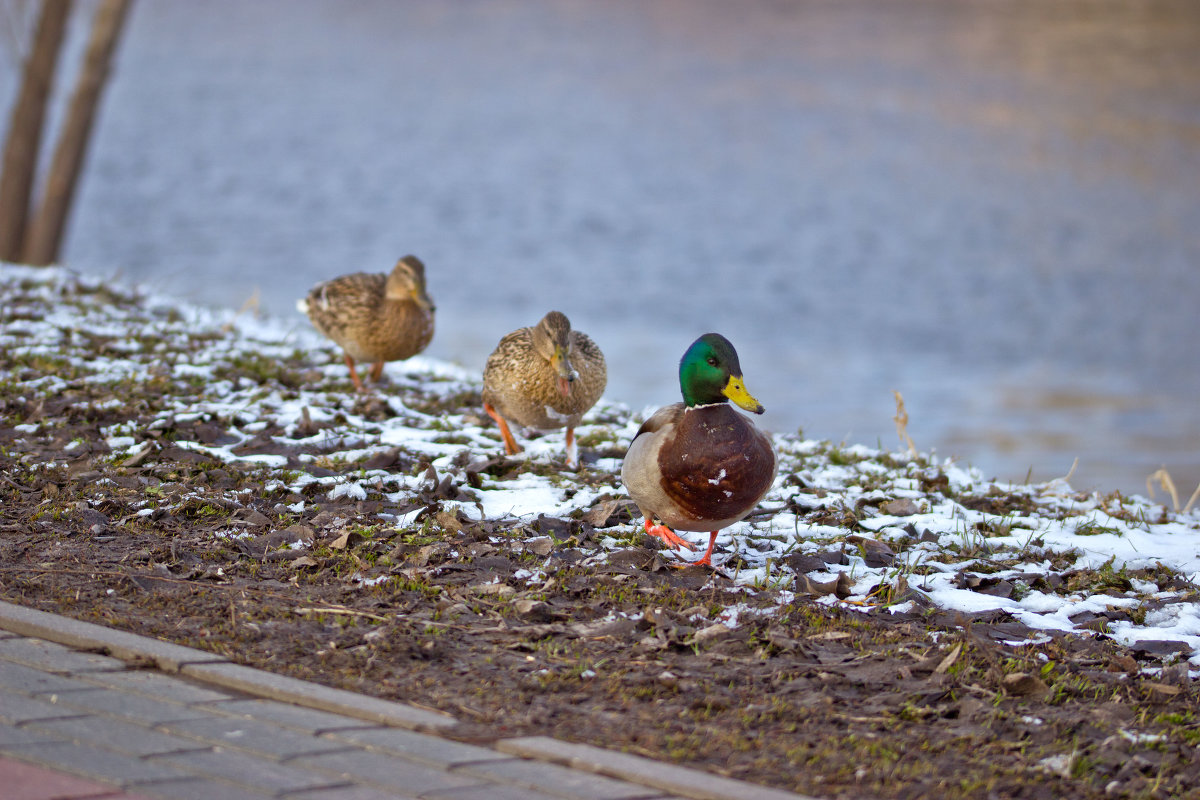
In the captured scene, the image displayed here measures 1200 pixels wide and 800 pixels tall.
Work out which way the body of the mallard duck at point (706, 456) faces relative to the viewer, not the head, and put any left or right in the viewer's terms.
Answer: facing the viewer and to the right of the viewer

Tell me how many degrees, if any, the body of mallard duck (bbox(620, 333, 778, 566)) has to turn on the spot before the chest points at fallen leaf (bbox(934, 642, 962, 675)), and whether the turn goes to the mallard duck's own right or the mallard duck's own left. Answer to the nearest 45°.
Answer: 0° — it already faces it

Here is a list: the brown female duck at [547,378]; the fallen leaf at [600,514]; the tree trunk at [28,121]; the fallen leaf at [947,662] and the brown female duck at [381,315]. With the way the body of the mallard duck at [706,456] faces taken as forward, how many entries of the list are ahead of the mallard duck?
1

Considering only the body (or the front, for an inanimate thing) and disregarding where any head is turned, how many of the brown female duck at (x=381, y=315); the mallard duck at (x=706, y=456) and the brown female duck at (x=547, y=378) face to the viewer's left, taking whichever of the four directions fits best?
0

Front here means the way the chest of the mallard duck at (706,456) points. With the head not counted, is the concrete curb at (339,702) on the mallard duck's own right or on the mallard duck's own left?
on the mallard duck's own right

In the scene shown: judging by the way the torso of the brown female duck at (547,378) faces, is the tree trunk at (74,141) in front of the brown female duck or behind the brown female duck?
behind

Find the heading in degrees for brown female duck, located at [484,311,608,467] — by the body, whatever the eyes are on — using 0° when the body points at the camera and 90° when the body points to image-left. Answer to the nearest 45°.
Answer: approximately 0°

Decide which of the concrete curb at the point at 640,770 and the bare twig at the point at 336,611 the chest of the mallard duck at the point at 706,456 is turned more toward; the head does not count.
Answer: the concrete curb

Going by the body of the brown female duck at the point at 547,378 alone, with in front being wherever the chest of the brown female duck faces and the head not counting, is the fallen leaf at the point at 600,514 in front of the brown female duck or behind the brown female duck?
in front

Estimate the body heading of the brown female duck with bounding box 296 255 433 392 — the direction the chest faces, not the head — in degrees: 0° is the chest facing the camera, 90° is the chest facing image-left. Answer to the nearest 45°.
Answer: approximately 315°

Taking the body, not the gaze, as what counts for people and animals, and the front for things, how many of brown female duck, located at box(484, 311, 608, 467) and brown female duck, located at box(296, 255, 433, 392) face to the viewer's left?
0

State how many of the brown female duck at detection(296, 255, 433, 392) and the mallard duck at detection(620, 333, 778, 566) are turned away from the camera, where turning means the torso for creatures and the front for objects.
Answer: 0

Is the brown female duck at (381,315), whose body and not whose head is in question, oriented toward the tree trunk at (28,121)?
no

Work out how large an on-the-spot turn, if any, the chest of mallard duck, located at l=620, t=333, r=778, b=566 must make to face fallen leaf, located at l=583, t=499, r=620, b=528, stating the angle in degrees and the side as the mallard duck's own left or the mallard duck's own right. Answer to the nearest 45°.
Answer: approximately 180°

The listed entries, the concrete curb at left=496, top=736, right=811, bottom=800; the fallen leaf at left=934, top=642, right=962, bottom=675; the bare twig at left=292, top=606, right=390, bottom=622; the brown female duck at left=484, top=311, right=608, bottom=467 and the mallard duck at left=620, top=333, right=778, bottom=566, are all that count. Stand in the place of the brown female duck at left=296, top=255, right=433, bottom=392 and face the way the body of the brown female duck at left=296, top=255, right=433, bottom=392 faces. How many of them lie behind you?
0

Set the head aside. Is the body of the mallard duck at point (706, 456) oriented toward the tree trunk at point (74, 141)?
no

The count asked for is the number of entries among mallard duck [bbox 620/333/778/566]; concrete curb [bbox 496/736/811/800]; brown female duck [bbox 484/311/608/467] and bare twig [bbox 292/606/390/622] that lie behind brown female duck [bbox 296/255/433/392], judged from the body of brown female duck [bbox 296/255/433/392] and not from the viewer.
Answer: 0

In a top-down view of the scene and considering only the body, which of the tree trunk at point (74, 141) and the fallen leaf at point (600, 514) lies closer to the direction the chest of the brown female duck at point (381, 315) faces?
the fallen leaf

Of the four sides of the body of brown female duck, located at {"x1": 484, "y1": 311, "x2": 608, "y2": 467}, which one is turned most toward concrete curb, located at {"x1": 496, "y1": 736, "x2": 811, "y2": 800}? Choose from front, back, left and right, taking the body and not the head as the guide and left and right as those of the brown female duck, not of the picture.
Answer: front

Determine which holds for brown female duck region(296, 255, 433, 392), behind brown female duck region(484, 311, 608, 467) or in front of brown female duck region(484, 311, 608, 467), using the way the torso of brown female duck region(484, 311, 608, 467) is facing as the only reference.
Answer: behind

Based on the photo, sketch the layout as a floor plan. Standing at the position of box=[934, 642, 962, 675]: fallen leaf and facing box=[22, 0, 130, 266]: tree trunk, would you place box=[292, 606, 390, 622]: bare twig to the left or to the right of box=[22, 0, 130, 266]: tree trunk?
left
